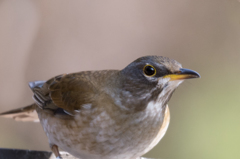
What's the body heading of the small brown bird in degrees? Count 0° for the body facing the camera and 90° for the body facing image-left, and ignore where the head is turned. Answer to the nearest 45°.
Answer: approximately 315°
